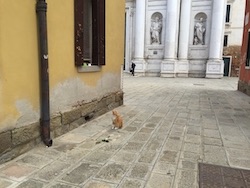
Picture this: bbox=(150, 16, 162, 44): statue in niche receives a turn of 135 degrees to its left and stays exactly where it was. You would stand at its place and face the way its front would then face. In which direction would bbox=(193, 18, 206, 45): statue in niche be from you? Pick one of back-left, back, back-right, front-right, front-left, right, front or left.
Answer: front-right

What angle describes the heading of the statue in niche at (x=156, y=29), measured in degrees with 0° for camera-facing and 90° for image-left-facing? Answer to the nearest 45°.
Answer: approximately 0°

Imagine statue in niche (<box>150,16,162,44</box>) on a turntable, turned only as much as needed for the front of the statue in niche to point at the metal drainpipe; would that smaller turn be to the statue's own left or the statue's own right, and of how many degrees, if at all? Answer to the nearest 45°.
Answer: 0° — it already faces it

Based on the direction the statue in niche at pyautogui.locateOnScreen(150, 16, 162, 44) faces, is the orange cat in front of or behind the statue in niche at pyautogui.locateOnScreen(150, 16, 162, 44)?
in front
